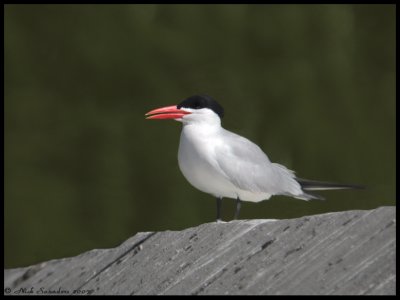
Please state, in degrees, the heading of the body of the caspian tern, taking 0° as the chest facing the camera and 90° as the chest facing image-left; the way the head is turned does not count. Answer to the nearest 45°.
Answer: approximately 90°
